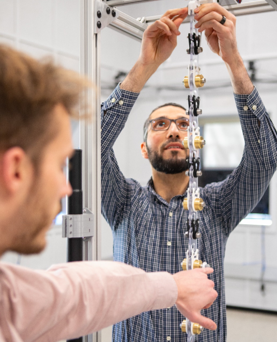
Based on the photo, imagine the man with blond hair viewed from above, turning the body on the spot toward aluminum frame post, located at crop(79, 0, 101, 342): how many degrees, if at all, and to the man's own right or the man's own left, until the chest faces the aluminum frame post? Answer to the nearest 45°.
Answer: approximately 45° to the man's own left

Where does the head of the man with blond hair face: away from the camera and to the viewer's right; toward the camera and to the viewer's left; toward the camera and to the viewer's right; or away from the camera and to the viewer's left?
away from the camera and to the viewer's right

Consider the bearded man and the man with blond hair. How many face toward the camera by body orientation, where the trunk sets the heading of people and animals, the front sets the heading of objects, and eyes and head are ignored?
1

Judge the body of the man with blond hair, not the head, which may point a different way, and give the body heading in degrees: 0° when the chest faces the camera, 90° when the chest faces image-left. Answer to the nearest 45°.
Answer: approximately 225°

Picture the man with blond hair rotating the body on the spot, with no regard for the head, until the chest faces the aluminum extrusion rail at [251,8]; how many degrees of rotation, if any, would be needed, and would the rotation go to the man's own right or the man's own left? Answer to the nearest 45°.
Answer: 0° — they already face it
